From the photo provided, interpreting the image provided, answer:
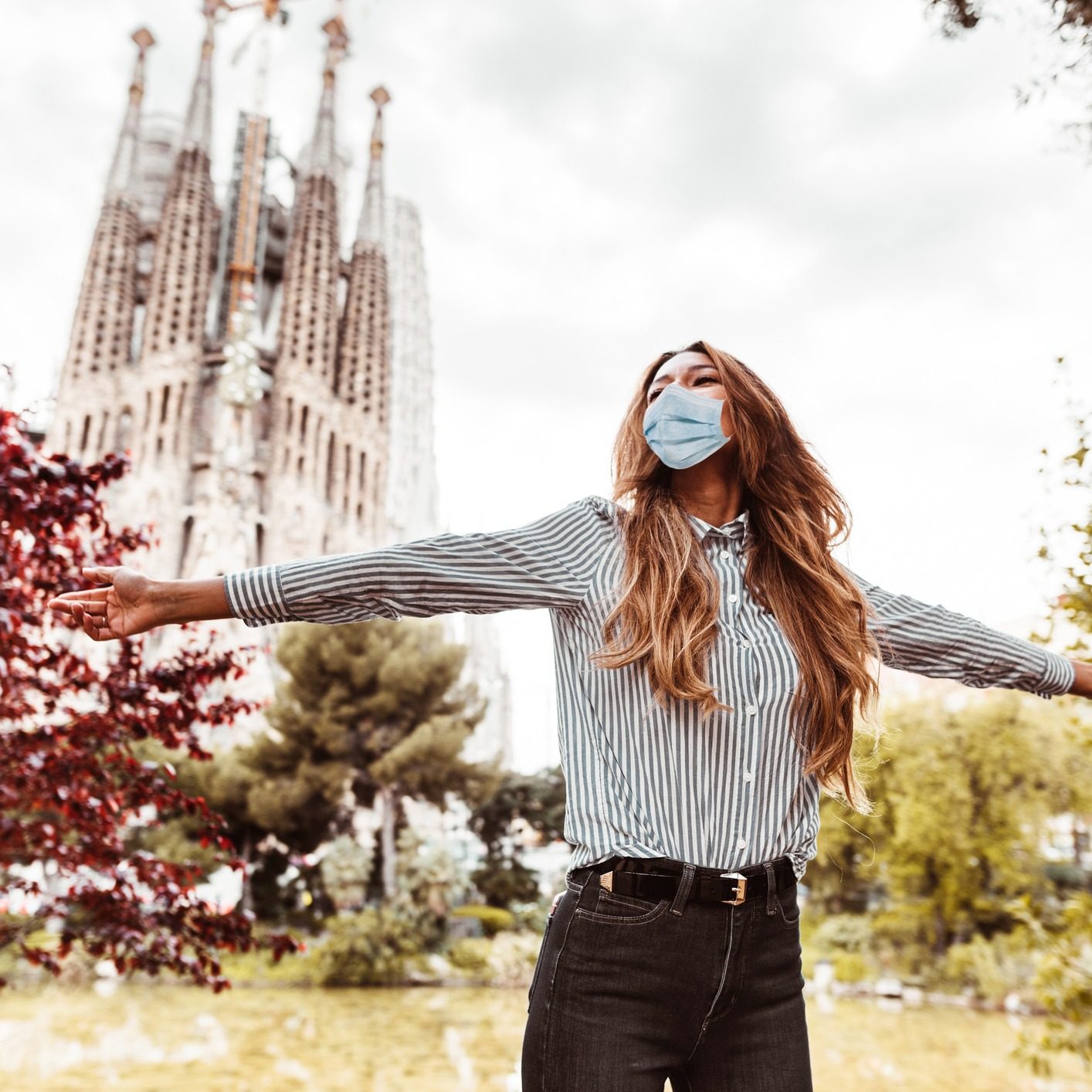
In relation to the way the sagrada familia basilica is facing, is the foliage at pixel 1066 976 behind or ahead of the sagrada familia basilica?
ahead

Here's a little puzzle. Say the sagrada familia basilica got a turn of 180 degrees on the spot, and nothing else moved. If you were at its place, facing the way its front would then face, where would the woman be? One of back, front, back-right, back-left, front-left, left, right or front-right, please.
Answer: back

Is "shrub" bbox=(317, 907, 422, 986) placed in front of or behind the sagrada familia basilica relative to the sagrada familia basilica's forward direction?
in front

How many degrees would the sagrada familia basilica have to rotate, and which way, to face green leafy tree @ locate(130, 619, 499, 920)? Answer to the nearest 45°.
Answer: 0° — it already faces it

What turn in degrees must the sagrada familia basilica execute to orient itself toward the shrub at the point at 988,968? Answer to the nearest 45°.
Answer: approximately 45° to its left

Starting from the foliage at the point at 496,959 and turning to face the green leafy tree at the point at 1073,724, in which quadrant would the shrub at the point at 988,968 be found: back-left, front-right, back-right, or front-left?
front-left

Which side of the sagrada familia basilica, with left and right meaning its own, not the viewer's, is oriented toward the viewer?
front

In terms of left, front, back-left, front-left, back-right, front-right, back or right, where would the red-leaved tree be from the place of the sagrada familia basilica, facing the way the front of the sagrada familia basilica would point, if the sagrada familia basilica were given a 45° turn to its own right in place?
front-left

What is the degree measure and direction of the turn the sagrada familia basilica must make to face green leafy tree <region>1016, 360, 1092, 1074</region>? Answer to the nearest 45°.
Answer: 0° — it already faces it

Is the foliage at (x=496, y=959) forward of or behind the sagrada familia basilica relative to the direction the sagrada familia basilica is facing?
forward
